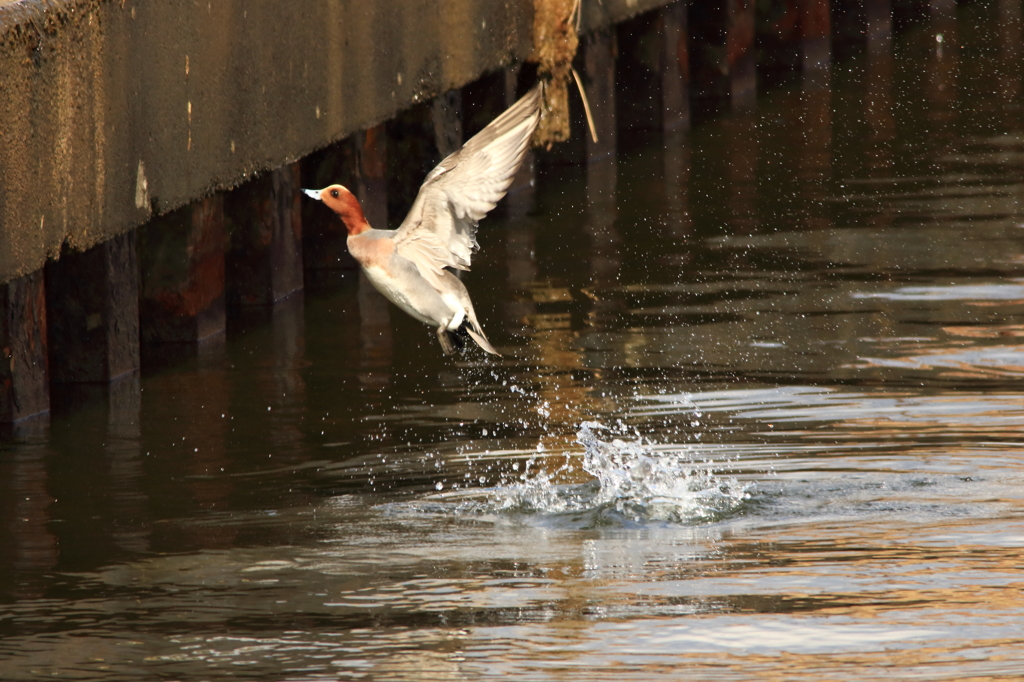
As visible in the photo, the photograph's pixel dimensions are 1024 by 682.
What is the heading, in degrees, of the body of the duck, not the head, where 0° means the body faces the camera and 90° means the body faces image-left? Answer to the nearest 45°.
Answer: approximately 90°

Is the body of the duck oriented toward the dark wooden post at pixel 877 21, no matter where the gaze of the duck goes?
no

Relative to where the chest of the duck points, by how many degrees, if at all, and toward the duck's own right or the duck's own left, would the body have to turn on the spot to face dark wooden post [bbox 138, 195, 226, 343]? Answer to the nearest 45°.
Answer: approximately 45° to the duck's own right

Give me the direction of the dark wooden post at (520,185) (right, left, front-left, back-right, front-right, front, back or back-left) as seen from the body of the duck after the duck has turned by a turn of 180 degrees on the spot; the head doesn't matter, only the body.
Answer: left

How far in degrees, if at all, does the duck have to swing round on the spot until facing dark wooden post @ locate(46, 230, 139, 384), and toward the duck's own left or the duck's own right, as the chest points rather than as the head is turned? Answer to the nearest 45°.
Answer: approximately 45° to the duck's own right

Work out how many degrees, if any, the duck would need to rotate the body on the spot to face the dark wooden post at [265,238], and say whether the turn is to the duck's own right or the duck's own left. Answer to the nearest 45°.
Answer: approximately 90° to the duck's own right

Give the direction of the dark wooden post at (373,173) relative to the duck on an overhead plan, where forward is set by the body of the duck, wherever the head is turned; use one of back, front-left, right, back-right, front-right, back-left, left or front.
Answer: right
